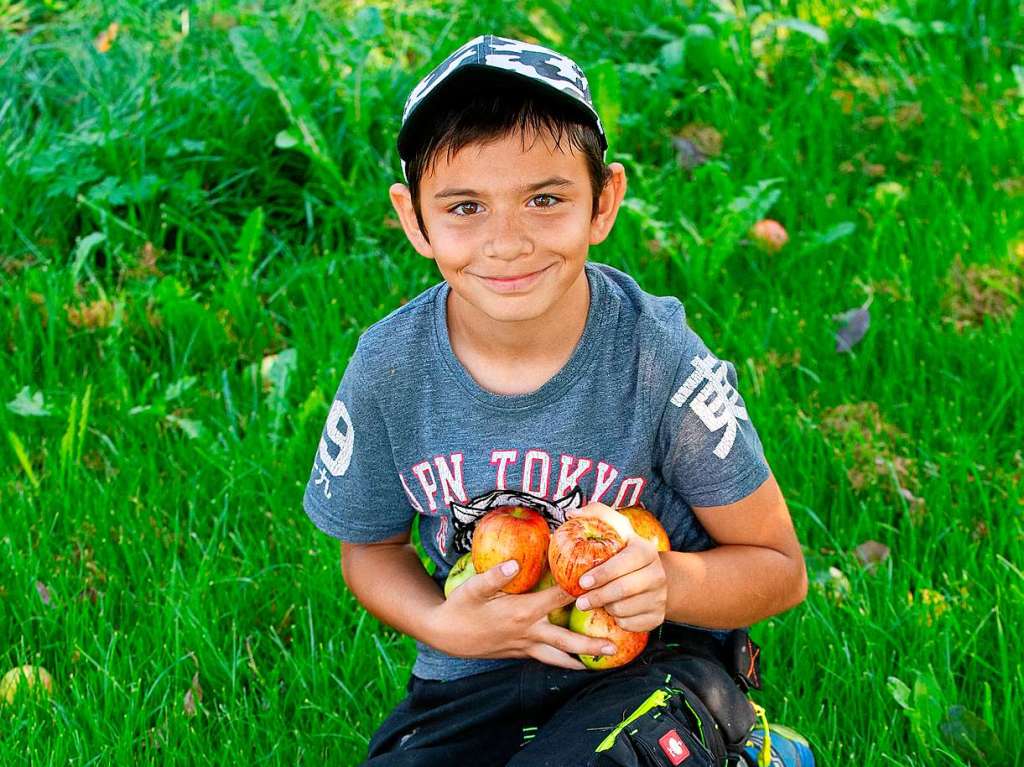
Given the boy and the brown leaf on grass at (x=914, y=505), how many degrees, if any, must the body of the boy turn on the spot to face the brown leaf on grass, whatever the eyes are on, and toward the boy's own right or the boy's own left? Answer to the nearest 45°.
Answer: approximately 135° to the boy's own left

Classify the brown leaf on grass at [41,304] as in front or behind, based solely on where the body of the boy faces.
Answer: behind

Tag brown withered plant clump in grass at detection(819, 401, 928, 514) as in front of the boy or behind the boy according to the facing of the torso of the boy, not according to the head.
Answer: behind

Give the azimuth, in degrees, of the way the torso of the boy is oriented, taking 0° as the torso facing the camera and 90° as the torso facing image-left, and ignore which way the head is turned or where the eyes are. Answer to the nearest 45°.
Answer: approximately 0°

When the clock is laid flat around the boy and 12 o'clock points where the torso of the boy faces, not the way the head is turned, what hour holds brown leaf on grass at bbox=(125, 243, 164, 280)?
The brown leaf on grass is roughly at 5 o'clock from the boy.

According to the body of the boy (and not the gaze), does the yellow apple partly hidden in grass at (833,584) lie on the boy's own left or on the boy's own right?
on the boy's own left

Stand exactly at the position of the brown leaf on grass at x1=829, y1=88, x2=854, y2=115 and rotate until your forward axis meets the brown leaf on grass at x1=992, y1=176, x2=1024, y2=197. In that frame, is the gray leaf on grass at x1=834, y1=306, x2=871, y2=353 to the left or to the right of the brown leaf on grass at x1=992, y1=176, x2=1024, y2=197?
right

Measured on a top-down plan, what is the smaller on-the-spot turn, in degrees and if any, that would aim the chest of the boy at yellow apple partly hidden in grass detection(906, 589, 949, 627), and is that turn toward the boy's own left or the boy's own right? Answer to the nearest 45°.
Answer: approximately 135° to the boy's own left

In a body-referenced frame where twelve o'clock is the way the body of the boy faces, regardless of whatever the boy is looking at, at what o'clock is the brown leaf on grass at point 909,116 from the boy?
The brown leaf on grass is roughly at 7 o'clock from the boy.
